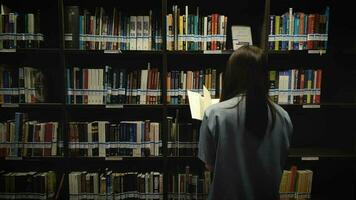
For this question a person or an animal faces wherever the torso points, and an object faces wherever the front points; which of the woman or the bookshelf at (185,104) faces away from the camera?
the woman

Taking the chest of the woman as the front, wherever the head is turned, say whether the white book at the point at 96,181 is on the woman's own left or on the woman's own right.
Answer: on the woman's own left

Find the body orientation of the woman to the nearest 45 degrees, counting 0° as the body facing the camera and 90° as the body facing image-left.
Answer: approximately 180°

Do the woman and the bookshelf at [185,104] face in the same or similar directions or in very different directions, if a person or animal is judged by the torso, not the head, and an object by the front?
very different directions

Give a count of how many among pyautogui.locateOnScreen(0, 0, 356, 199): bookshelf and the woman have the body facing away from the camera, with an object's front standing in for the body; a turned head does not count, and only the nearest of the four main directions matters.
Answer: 1

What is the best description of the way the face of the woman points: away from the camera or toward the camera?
away from the camera
